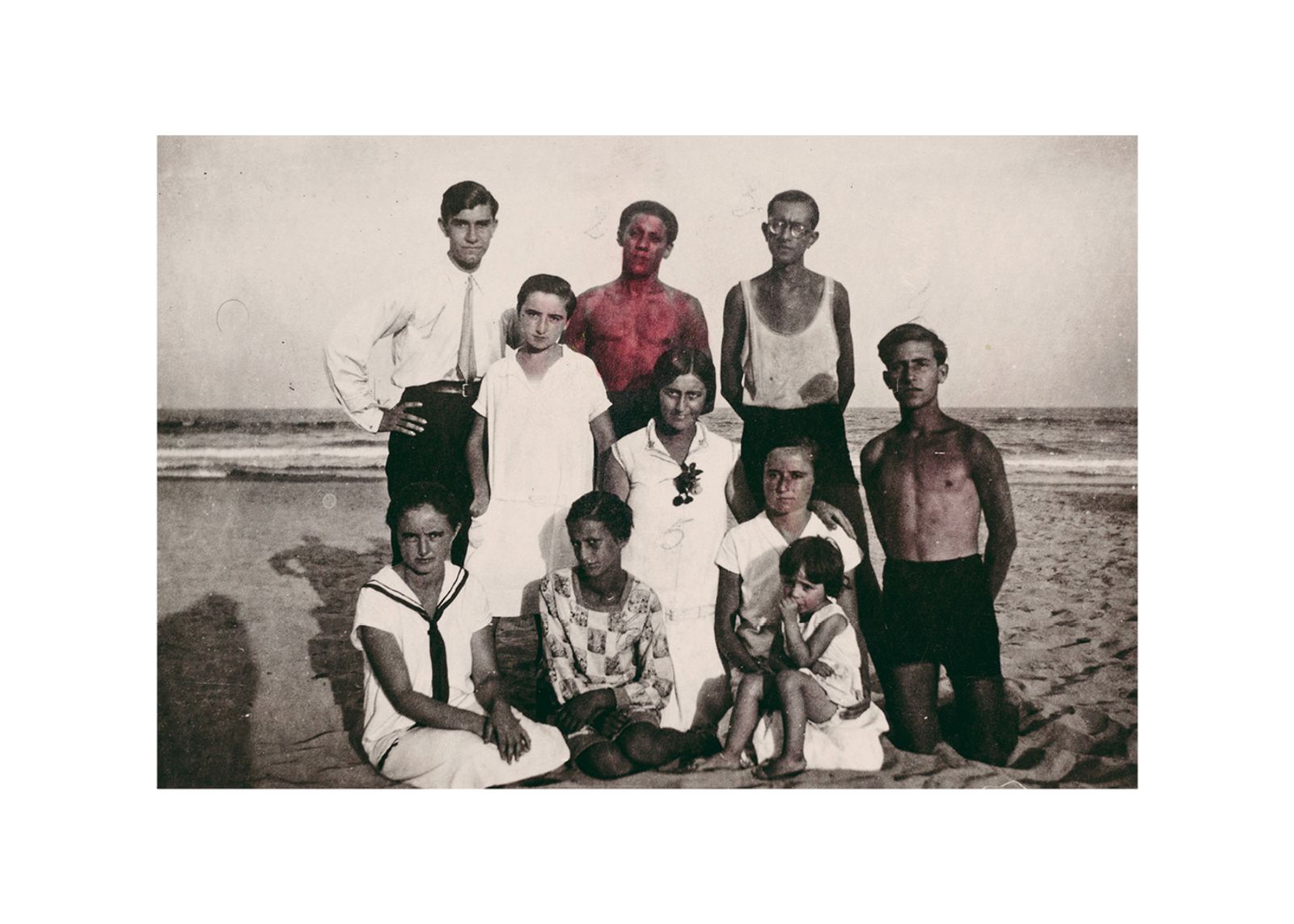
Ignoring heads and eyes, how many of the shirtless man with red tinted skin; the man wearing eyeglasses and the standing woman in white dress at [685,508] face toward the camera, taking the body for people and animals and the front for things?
3

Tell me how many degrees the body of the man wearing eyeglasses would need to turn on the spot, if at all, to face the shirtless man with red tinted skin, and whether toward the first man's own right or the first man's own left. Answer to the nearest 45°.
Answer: approximately 90° to the first man's own right

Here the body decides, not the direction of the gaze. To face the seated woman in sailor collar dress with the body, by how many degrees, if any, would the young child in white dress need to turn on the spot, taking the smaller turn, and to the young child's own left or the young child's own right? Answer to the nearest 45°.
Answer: approximately 45° to the young child's own right

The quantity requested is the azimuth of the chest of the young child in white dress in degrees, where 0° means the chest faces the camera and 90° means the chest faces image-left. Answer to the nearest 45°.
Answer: approximately 45°

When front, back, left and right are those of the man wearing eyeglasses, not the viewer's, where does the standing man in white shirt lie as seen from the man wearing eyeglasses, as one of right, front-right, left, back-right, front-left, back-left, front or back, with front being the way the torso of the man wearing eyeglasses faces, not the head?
right

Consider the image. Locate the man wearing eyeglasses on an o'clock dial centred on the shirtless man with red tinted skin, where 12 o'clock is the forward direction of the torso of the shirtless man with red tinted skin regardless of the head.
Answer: The man wearing eyeglasses is roughly at 9 o'clock from the shirtless man with red tinted skin.

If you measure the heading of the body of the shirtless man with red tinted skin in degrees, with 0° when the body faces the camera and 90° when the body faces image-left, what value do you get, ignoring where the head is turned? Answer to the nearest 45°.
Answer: approximately 0°

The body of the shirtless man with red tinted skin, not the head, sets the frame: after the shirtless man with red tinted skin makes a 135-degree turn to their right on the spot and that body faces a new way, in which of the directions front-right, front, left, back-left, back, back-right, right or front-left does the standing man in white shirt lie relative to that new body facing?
front-left

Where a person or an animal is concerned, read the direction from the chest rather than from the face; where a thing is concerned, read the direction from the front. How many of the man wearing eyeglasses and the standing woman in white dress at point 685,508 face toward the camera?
2

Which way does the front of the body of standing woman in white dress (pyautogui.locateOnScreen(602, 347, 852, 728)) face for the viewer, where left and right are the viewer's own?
facing the viewer
